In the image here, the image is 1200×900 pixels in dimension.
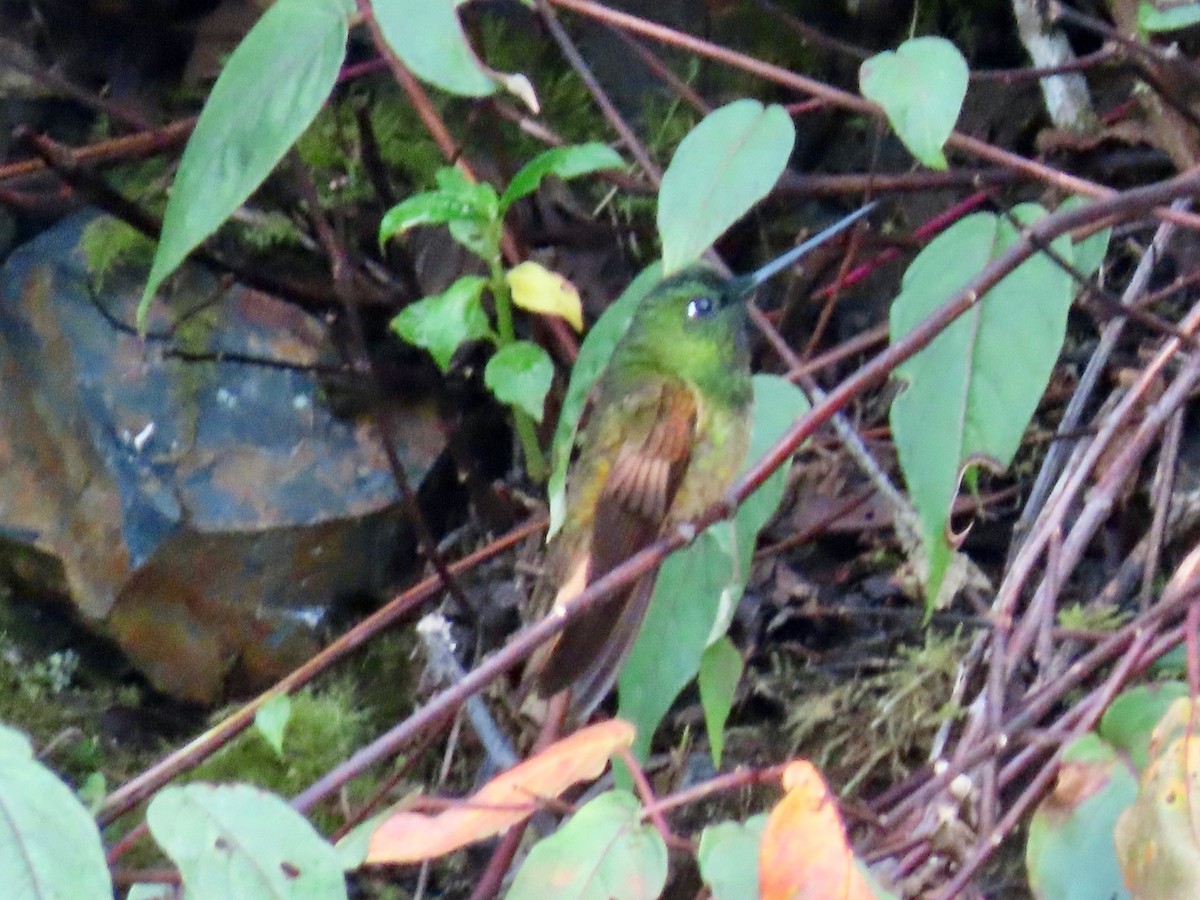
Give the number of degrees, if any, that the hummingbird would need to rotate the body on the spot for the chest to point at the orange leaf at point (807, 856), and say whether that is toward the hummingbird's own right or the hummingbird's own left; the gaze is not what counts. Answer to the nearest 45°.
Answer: approximately 90° to the hummingbird's own right
